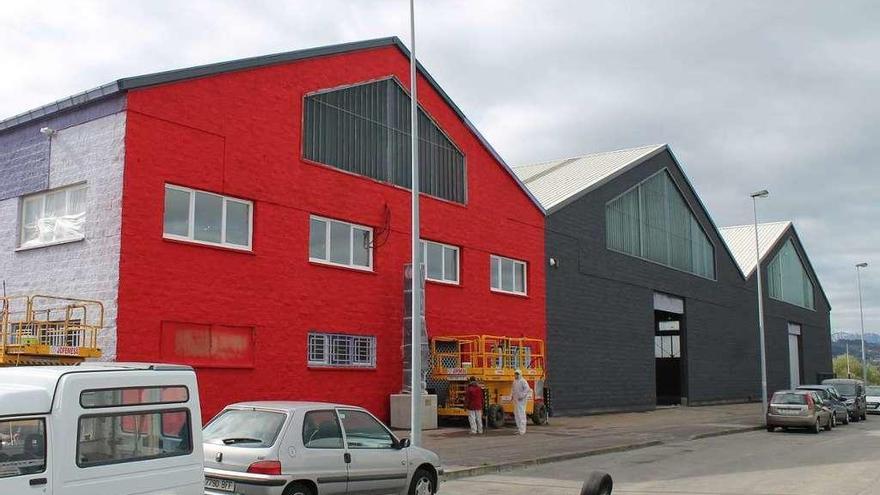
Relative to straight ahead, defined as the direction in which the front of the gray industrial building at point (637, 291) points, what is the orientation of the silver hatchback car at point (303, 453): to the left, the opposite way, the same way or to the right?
to the left

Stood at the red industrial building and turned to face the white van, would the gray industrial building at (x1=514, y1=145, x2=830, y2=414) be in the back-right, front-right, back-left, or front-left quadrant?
back-left

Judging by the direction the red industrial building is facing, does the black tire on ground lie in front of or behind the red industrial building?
in front

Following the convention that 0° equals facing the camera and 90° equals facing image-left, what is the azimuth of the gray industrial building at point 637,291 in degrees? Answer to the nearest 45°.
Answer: approximately 315°

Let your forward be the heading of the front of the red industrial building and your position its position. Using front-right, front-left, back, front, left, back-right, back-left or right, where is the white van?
front-right

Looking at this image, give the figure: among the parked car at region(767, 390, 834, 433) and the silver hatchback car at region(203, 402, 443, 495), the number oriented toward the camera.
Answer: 0

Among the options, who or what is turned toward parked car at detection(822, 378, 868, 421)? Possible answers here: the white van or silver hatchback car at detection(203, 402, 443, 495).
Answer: the silver hatchback car

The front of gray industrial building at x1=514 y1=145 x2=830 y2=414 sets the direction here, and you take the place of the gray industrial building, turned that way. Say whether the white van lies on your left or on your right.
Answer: on your right

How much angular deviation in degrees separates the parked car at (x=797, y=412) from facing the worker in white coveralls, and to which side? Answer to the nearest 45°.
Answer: approximately 180°

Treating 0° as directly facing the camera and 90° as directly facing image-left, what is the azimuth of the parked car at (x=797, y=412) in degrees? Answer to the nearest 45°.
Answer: approximately 225°

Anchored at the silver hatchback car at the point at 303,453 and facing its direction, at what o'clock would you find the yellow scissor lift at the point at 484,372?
The yellow scissor lift is roughly at 11 o'clock from the silver hatchback car.

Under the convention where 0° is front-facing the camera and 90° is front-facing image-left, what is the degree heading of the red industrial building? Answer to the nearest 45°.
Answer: approximately 315°
